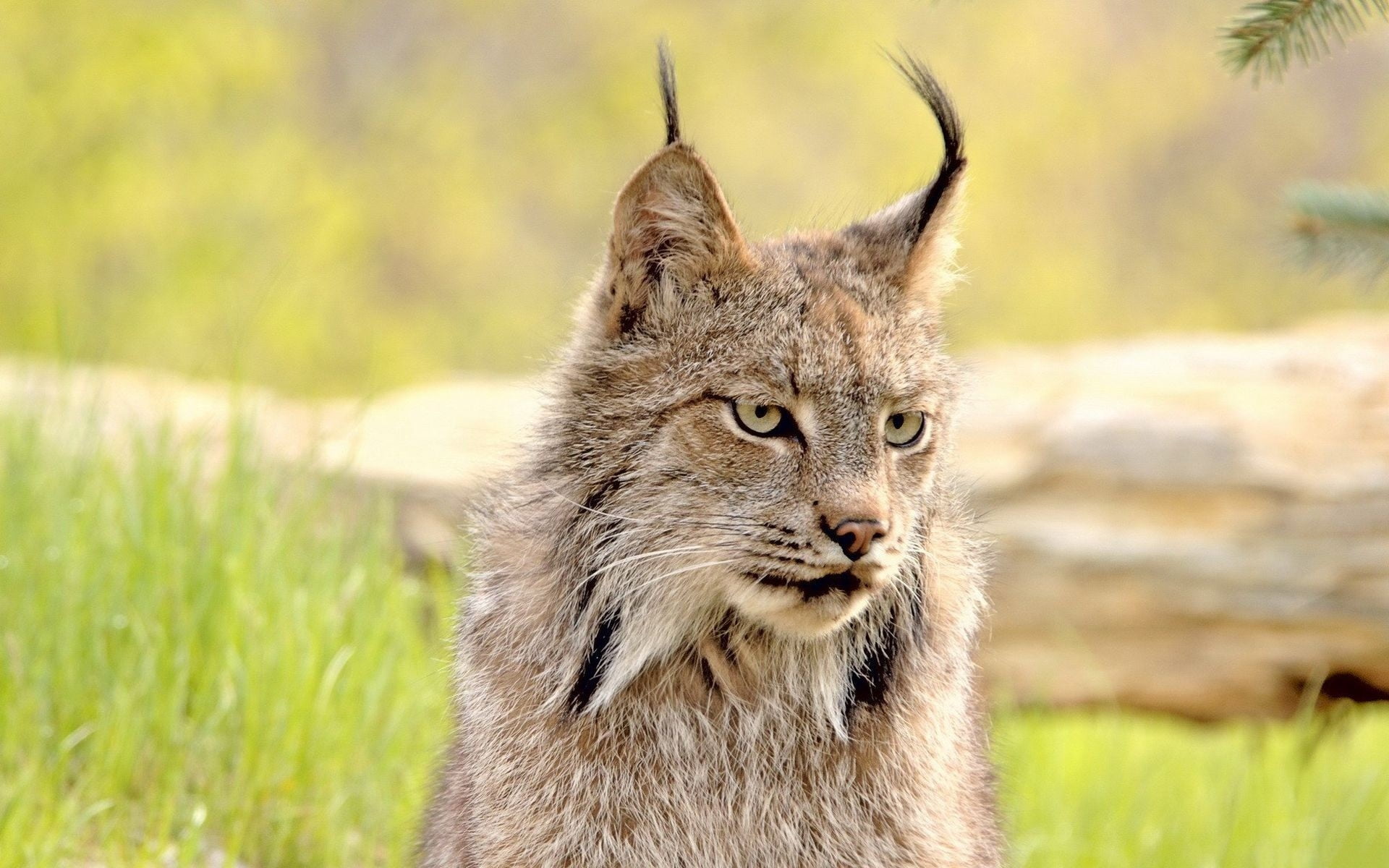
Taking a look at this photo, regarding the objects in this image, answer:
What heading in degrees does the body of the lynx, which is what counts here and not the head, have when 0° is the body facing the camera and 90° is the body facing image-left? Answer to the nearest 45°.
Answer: approximately 315°
